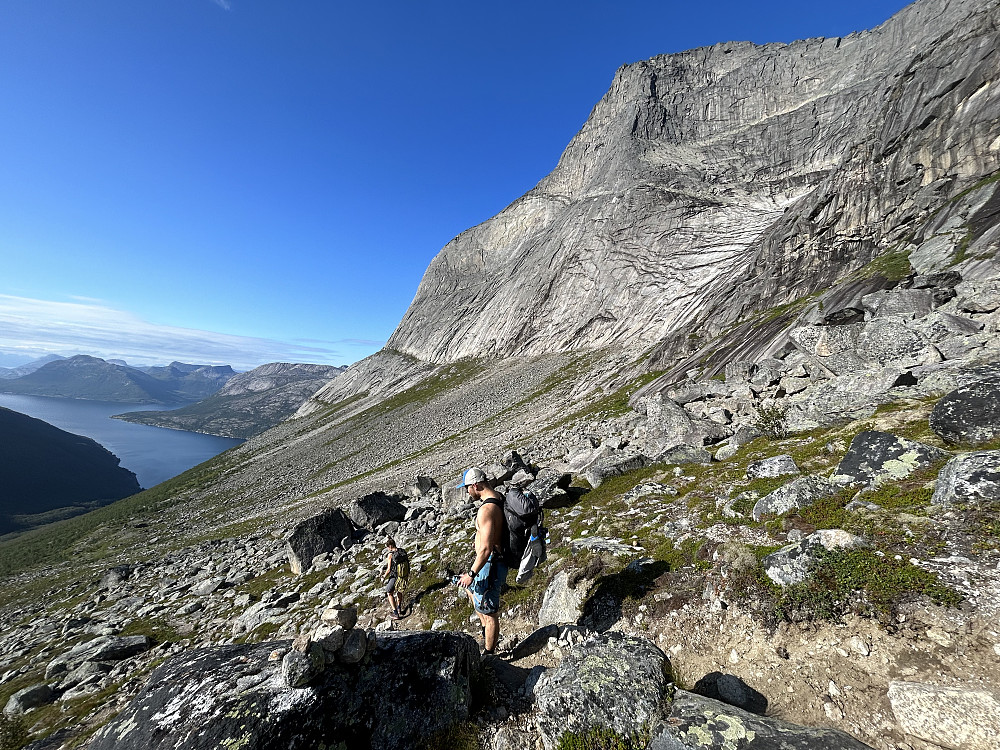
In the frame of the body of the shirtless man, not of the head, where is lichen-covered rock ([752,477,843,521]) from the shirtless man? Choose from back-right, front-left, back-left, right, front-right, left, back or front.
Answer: back

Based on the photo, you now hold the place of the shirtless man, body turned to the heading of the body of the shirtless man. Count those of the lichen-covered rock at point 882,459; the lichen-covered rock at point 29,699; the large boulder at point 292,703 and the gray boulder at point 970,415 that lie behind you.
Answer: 2

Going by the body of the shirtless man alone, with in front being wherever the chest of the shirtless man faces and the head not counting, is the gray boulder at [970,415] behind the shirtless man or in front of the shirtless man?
behind

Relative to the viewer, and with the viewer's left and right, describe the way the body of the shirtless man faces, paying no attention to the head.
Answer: facing to the left of the viewer

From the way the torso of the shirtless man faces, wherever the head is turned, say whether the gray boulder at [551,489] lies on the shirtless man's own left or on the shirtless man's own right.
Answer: on the shirtless man's own right

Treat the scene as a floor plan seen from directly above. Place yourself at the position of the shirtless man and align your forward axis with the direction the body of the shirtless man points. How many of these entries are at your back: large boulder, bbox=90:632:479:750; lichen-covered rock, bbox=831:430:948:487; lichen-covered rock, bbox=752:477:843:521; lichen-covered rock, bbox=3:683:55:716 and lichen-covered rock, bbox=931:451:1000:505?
3

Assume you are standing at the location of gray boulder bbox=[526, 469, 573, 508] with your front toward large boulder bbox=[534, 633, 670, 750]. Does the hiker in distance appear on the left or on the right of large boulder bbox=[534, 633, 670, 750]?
right

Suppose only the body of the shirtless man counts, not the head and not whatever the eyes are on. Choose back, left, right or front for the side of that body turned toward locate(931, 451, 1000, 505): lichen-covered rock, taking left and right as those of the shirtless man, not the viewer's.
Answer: back

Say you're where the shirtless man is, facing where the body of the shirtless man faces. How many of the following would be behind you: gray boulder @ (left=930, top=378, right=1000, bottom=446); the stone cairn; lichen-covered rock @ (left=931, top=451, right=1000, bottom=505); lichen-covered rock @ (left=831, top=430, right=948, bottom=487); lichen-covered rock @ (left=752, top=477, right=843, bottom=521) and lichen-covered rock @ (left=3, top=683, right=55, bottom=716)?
4

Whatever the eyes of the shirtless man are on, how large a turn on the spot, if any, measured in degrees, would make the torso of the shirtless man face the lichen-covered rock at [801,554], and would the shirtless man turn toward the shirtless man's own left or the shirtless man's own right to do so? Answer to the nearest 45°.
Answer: approximately 180°

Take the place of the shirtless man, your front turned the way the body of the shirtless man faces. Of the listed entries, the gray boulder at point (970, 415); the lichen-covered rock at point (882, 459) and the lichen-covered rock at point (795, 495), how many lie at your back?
3

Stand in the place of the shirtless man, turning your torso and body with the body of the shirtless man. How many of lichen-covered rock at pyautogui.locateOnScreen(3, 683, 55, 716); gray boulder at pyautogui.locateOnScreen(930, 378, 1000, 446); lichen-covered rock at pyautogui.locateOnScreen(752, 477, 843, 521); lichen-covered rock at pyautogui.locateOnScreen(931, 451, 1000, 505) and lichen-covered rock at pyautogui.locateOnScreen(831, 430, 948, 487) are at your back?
4

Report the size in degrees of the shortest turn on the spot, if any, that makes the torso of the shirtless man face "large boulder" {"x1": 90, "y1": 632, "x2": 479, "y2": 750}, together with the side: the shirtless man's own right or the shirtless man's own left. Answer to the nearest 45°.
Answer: approximately 45° to the shirtless man's own left

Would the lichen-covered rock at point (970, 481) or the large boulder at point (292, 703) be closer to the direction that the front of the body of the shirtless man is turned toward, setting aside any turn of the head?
the large boulder
